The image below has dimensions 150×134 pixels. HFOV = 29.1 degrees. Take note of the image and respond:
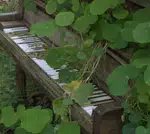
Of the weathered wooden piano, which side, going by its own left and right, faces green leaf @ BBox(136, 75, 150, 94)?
left

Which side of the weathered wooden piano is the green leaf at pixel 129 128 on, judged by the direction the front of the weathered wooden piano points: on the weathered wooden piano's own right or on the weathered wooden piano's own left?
on the weathered wooden piano's own left

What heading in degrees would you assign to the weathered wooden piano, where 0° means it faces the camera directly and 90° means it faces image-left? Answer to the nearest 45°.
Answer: approximately 45°
